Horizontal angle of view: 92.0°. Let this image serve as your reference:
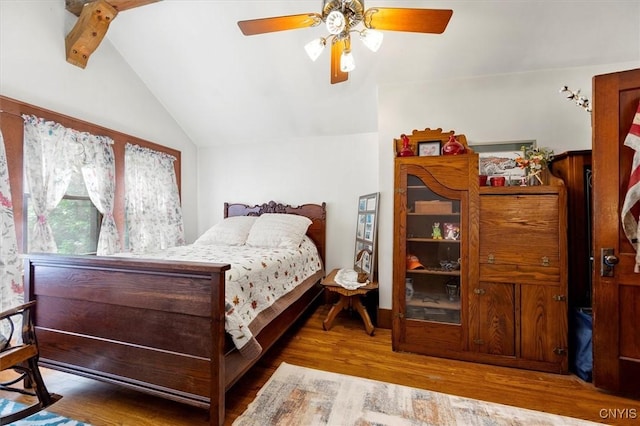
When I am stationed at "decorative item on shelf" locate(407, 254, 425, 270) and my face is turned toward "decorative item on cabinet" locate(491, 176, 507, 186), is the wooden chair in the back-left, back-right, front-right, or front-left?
back-right

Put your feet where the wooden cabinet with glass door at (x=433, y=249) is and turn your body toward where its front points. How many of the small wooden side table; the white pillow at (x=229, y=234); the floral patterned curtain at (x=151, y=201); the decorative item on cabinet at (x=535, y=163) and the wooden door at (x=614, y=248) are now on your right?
3

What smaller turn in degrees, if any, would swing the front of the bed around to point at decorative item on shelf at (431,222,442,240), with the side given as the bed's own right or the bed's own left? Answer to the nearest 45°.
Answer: approximately 135° to the bed's own left

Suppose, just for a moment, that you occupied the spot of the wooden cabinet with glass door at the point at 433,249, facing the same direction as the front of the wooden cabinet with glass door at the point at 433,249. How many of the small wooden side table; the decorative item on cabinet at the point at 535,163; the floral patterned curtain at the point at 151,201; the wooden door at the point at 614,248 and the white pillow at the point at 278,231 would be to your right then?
3

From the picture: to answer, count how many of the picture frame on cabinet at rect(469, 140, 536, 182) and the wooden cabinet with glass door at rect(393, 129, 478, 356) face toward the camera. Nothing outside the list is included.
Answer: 2

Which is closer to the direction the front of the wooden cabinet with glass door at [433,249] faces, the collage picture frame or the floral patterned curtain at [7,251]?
the floral patterned curtain
